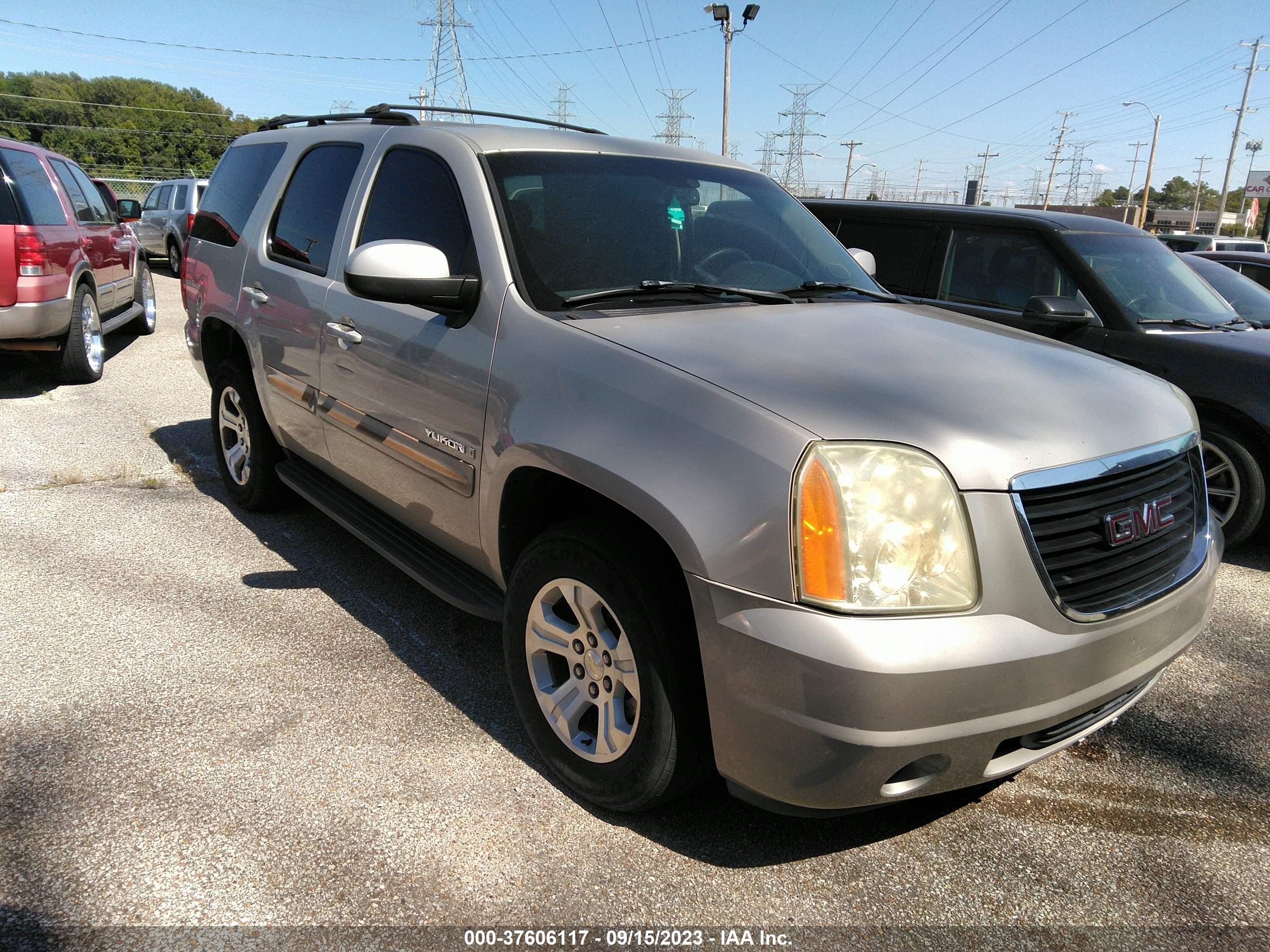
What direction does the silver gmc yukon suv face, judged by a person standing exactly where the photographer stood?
facing the viewer and to the right of the viewer

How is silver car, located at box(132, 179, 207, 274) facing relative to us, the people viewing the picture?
facing away from the viewer and to the left of the viewer

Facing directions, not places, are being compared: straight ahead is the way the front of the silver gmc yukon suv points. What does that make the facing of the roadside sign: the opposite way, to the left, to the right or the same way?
to the right

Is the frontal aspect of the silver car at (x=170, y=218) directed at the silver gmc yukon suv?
no

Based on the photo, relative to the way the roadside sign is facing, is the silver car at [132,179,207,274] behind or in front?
in front

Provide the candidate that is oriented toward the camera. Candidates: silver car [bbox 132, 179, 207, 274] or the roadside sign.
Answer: the roadside sign

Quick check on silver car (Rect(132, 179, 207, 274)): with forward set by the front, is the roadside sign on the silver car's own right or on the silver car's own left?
on the silver car's own right

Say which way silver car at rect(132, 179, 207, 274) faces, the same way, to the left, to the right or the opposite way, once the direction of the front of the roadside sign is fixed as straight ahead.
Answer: to the right

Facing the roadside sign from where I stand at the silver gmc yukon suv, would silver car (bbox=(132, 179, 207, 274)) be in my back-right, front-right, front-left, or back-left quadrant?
front-left

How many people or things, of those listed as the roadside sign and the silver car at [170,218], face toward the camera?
1

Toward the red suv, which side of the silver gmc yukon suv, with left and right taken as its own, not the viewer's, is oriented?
back

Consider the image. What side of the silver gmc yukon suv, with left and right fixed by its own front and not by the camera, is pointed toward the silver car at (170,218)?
back

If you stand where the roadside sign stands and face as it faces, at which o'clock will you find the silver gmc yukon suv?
The silver gmc yukon suv is roughly at 12 o'clock from the roadside sign.

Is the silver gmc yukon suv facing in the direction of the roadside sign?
no

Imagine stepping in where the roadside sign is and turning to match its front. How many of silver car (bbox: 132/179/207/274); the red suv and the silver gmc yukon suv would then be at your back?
0

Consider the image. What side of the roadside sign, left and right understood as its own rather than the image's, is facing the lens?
front

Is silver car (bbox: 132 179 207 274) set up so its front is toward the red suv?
no
